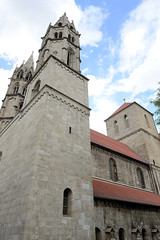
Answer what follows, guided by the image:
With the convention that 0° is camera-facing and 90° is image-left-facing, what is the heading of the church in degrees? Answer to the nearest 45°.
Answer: approximately 45°
